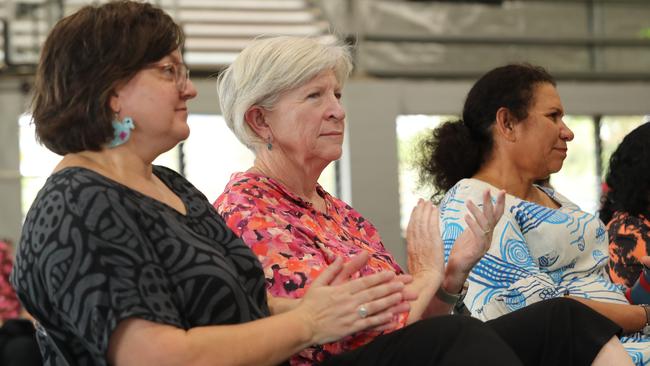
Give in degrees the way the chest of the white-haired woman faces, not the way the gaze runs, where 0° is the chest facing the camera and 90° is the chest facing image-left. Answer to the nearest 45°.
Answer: approximately 315°

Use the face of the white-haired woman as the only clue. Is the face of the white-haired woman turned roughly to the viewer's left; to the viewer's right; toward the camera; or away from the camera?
to the viewer's right
